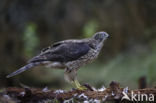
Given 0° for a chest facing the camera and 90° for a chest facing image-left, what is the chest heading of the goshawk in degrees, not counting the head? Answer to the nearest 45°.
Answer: approximately 270°
